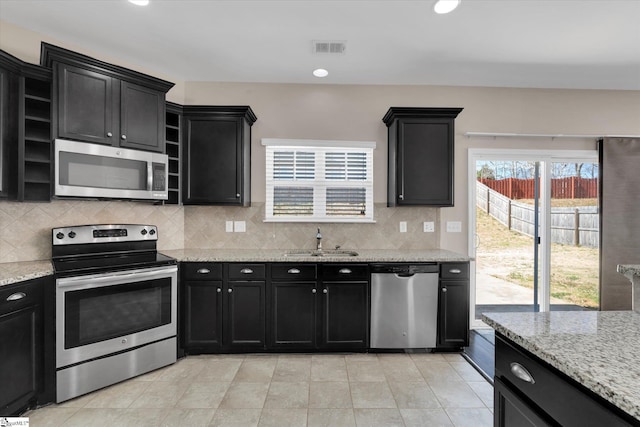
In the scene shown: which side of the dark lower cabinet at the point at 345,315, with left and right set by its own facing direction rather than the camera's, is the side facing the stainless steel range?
right

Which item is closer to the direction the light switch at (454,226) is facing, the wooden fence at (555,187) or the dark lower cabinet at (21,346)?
the dark lower cabinet

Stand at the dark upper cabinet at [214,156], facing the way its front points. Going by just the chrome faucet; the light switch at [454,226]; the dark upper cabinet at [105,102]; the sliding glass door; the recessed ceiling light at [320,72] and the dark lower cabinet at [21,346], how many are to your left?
4

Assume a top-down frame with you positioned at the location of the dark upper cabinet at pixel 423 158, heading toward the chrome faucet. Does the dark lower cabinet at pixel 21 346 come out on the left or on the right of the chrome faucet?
left

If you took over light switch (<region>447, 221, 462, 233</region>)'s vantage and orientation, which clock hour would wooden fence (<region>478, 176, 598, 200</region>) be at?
The wooden fence is roughly at 8 o'clock from the light switch.

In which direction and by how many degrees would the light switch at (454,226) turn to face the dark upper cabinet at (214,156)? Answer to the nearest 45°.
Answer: approximately 45° to its right
